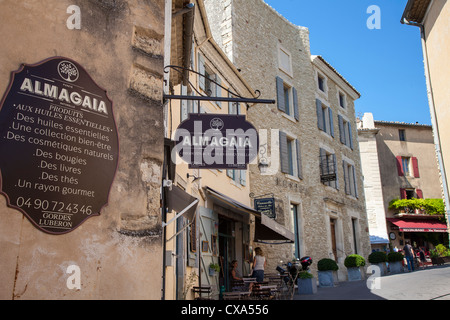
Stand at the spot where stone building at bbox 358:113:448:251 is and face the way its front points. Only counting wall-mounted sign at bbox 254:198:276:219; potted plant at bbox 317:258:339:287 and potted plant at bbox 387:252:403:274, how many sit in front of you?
3

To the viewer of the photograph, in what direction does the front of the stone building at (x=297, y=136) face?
facing the viewer and to the right of the viewer

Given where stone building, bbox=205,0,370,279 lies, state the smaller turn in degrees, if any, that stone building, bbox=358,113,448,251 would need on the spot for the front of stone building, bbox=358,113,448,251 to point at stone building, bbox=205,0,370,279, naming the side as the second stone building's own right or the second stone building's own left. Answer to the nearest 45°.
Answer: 0° — it already faces it

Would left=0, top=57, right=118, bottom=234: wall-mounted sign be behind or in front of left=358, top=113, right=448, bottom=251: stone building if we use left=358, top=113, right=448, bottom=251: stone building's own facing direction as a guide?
in front

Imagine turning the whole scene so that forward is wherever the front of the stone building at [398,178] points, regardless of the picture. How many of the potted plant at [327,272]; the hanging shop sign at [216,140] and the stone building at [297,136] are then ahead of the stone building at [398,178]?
3

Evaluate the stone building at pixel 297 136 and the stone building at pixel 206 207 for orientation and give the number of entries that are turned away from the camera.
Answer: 0

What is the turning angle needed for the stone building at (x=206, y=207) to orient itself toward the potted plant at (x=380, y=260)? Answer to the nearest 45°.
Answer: approximately 90° to its left

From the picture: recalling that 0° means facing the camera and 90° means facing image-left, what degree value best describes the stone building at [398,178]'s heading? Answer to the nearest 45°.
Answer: approximately 0°

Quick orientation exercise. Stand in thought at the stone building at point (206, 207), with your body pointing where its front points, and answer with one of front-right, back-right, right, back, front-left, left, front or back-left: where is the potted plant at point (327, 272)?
left

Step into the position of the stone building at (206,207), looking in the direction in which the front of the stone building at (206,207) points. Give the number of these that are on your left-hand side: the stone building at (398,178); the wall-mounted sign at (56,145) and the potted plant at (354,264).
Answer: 2

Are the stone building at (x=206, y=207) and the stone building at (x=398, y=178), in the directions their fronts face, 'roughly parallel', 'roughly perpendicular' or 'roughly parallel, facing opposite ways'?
roughly perpendicular
